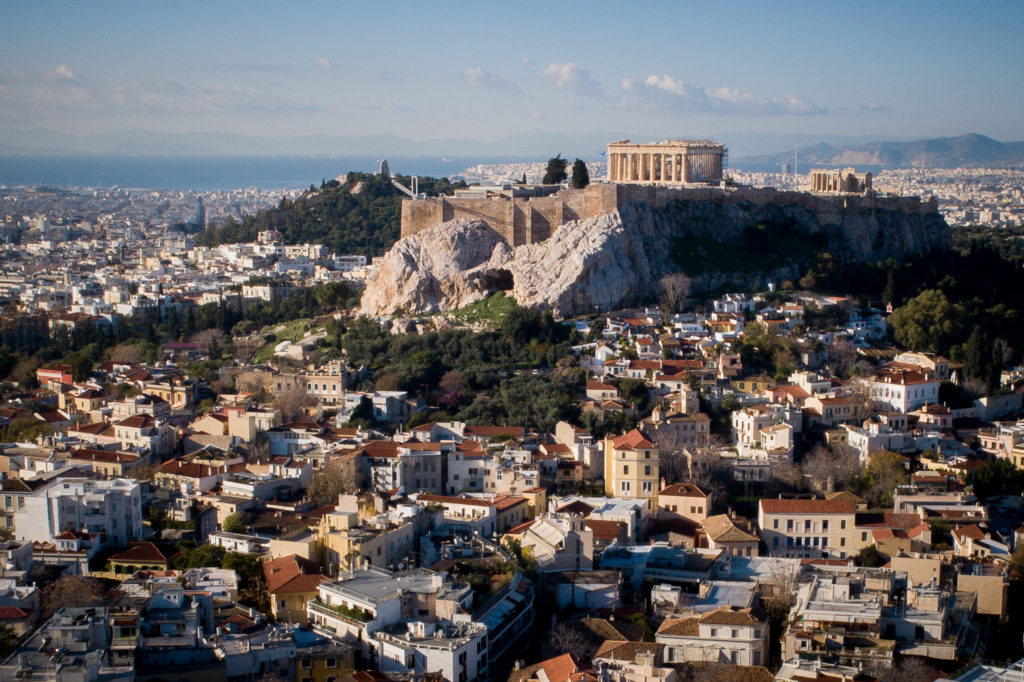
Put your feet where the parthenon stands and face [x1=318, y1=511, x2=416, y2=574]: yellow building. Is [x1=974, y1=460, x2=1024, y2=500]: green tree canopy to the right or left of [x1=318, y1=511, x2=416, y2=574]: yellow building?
left

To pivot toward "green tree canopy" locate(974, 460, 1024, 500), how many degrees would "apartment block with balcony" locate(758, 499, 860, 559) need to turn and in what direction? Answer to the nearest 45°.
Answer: approximately 135° to its left

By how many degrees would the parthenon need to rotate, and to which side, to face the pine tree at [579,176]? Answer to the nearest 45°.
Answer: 0° — it already faces it

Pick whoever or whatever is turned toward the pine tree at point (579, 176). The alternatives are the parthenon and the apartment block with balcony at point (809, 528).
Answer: the parthenon

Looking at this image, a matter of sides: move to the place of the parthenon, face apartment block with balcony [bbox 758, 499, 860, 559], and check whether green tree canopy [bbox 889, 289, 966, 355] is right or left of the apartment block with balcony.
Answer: left

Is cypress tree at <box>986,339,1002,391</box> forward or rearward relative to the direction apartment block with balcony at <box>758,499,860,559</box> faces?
rearward

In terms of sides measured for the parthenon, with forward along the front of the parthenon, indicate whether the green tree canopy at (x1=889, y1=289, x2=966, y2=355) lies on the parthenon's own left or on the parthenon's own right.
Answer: on the parthenon's own left

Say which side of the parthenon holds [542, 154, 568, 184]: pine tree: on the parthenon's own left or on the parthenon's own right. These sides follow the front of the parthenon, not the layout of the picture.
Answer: on the parthenon's own right

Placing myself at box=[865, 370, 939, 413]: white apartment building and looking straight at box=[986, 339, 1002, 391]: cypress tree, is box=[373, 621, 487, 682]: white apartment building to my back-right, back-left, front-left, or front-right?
back-right

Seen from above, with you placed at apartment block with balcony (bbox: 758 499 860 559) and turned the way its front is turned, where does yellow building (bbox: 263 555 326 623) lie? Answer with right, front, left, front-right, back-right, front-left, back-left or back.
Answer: front-right

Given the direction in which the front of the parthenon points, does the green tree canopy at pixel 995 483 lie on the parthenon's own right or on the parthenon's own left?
on the parthenon's own left

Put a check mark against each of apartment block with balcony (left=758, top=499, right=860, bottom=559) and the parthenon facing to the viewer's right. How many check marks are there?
0

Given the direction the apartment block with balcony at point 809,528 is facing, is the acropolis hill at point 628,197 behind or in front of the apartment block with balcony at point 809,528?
behind

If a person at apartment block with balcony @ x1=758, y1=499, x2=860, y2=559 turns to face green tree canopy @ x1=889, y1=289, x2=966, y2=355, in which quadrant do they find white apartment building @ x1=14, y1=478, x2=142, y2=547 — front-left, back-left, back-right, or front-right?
back-left
